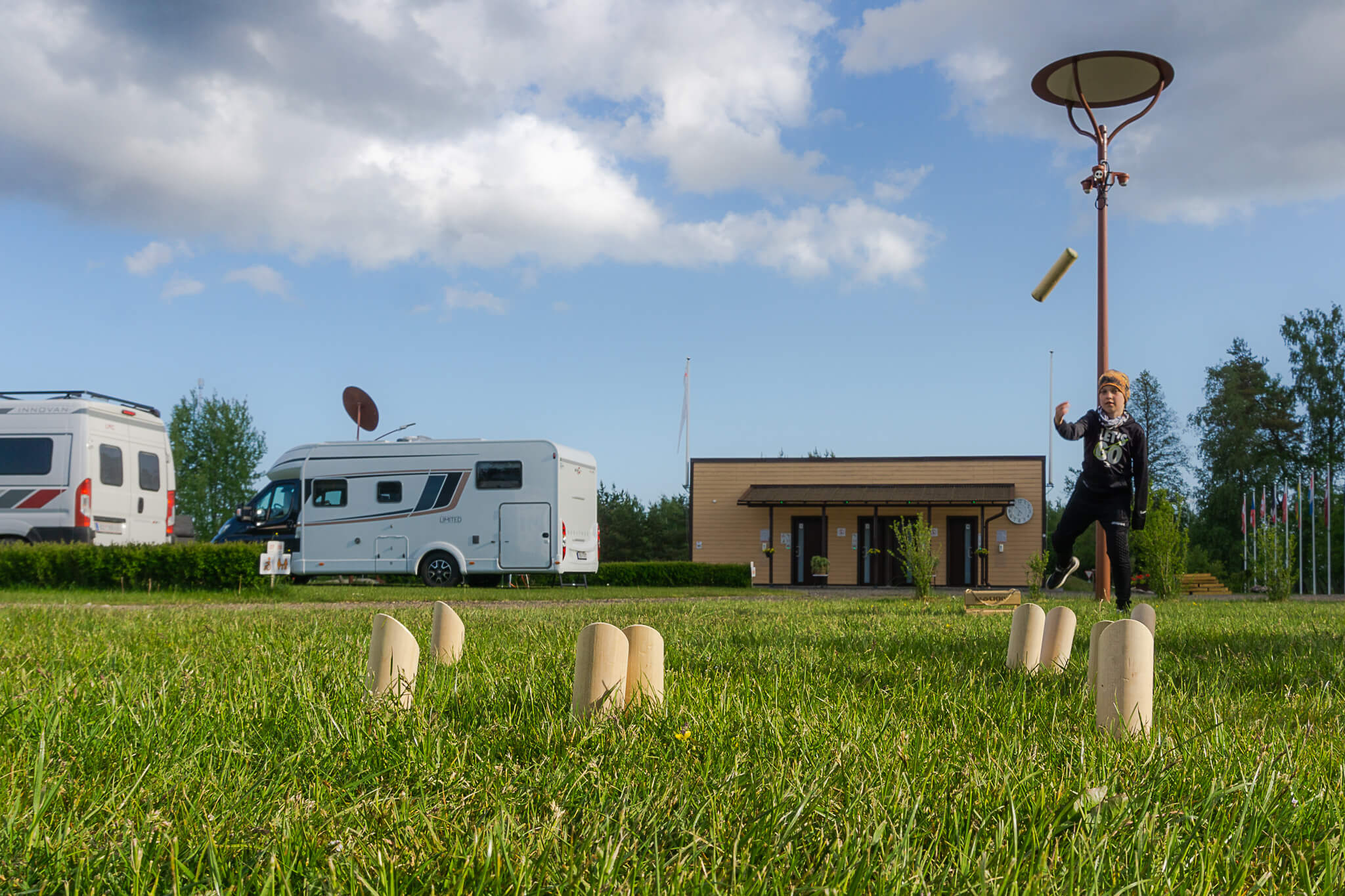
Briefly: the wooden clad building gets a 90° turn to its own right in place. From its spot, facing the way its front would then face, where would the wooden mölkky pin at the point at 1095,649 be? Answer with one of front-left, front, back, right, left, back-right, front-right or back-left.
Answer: left

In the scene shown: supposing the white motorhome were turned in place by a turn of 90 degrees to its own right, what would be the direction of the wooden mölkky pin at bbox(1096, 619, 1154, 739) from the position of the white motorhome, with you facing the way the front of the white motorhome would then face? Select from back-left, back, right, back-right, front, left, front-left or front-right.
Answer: back

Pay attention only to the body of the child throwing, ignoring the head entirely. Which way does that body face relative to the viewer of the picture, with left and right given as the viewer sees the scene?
facing the viewer

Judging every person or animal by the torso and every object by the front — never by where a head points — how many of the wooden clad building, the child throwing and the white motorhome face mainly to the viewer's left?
1

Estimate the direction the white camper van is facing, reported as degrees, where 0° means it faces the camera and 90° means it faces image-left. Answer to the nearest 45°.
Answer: approximately 135°

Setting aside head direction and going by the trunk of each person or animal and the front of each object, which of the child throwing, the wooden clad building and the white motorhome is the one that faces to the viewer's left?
the white motorhome

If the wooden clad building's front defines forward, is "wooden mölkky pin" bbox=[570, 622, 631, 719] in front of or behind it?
in front

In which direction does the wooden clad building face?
toward the camera

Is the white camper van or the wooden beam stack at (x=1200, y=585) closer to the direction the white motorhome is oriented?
the white camper van

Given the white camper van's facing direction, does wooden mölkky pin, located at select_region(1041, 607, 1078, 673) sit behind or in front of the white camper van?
behind

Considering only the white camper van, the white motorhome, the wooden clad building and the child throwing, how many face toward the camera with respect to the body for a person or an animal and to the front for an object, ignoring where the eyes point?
2

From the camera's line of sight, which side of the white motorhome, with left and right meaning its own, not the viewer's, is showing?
left

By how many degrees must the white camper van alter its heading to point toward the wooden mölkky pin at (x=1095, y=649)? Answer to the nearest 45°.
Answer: approximately 135° to its left

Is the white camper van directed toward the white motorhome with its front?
no

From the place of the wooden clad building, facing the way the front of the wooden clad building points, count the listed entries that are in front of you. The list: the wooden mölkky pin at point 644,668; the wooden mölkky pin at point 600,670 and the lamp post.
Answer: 3

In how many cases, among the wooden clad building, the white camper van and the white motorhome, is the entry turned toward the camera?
1

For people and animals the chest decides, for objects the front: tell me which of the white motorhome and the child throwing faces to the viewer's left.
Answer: the white motorhome

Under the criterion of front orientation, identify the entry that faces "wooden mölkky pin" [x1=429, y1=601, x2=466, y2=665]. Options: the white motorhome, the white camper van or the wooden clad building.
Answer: the wooden clad building
